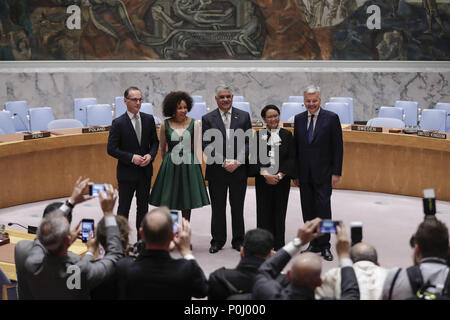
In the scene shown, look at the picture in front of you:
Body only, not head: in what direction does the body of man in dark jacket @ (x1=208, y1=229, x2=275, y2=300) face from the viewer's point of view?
away from the camera

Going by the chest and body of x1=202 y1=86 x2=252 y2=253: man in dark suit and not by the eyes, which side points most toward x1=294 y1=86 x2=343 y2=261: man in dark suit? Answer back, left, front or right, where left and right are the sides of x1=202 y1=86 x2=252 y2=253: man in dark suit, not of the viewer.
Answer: left

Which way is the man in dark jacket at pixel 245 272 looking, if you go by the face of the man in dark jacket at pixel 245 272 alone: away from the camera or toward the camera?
away from the camera

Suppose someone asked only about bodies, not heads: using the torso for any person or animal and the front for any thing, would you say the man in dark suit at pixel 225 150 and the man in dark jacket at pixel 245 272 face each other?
yes

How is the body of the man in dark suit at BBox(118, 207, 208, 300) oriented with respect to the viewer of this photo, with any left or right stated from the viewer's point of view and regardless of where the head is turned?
facing away from the viewer

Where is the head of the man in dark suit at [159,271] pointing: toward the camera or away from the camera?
away from the camera

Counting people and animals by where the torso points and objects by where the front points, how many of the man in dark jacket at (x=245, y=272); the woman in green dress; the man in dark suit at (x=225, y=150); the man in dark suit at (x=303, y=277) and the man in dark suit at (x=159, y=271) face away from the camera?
3

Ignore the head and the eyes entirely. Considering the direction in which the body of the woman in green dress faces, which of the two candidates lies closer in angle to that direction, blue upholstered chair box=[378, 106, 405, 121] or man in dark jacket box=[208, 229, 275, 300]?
the man in dark jacket

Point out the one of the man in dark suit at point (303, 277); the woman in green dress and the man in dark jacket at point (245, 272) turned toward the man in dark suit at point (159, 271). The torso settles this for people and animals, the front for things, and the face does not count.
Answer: the woman in green dress

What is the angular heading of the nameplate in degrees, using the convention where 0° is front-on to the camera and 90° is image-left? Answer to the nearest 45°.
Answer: approximately 45°
